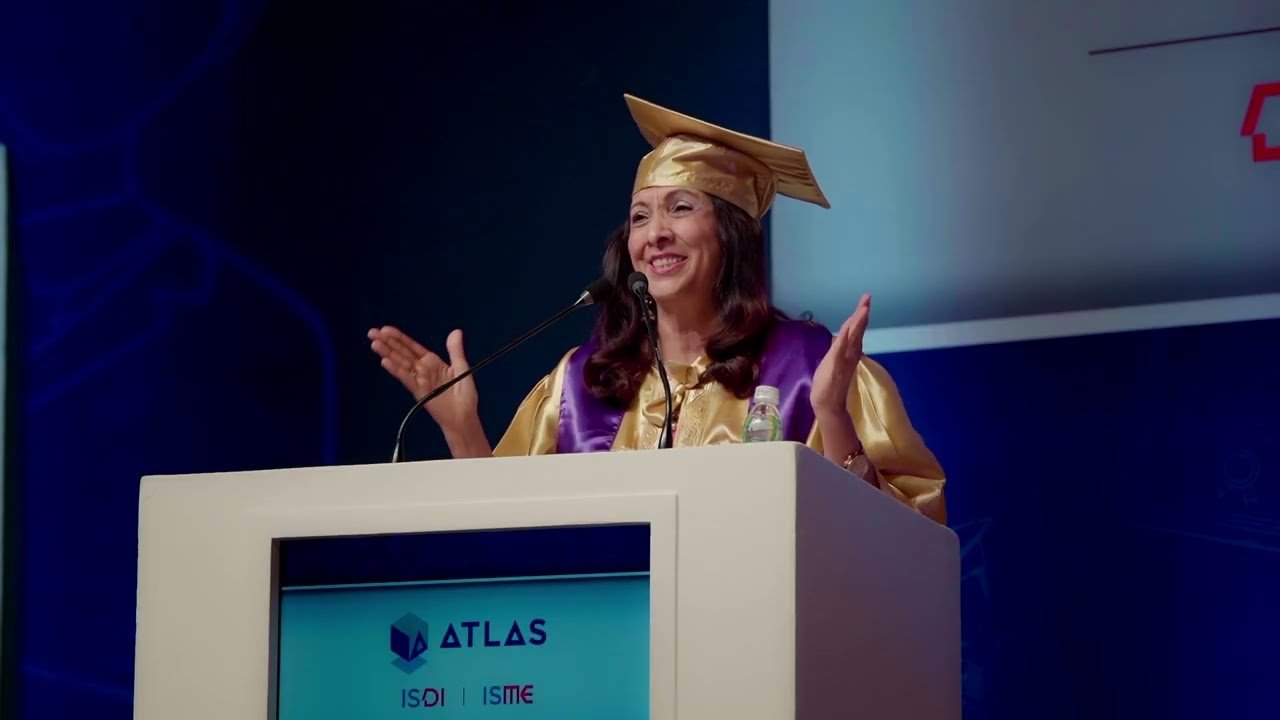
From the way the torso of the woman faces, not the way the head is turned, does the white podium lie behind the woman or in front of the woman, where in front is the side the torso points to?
in front

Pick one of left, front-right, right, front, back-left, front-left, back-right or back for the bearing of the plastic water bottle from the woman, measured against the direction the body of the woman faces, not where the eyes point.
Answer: front-left

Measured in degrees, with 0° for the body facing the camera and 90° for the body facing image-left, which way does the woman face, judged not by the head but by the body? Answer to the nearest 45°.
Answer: approximately 45°
